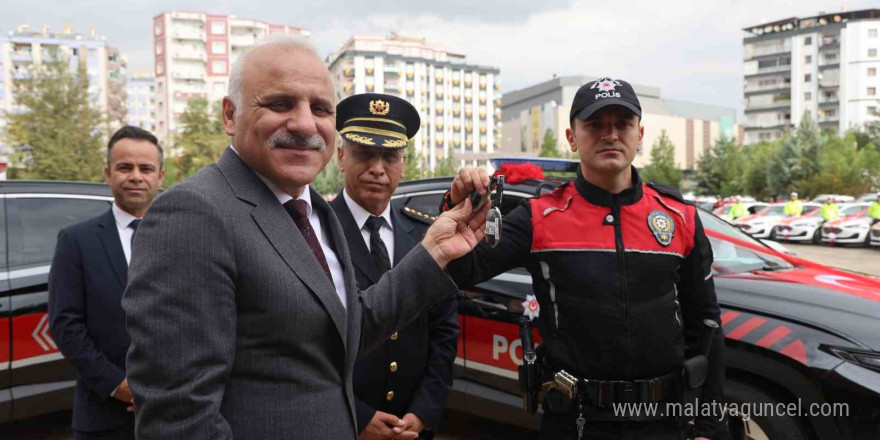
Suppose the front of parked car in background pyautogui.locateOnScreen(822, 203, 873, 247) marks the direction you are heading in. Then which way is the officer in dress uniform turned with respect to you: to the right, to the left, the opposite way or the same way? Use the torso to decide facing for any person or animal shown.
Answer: to the left

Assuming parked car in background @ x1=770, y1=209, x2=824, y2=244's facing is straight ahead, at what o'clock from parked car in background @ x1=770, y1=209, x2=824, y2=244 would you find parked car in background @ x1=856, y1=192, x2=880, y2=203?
parked car in background @ x1=856, y1=192, x2=880, y2=203 is roughly at 5 o'clock from parked car in background @ x1=770, y1=209, x2=824, y2=244.

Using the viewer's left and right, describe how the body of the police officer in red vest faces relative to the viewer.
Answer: facing the viewer

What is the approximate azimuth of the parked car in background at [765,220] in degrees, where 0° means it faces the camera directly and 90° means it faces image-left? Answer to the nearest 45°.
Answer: approximately 45°

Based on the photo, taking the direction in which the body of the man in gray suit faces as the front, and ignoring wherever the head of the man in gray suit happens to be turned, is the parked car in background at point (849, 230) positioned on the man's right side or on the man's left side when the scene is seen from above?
on the man's left side

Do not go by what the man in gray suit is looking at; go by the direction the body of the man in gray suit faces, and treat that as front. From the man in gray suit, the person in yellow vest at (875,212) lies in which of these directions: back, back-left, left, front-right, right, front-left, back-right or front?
left

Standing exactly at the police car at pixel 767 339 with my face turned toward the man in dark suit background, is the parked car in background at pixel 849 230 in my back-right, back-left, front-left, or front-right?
back-right

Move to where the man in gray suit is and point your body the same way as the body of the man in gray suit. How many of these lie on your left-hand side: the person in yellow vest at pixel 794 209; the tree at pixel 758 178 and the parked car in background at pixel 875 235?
3

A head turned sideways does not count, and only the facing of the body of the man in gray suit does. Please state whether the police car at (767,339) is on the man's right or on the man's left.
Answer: on the man's left

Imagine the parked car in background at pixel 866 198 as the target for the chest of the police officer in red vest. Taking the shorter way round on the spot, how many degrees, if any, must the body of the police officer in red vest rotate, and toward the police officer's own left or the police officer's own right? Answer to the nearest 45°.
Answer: approximately 180°

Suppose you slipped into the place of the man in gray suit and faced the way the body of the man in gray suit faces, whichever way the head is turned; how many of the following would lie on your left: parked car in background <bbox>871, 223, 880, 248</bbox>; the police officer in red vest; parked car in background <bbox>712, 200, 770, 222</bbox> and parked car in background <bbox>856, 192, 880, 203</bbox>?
4

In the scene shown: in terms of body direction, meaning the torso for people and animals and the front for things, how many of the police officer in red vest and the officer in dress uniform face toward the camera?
2

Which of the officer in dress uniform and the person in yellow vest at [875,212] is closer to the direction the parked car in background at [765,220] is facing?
the officer in dress uniform

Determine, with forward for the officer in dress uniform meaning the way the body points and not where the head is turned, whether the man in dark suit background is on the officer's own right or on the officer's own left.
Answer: on the officer's own right

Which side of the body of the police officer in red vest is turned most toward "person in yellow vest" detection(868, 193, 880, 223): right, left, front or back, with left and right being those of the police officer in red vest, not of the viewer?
back
